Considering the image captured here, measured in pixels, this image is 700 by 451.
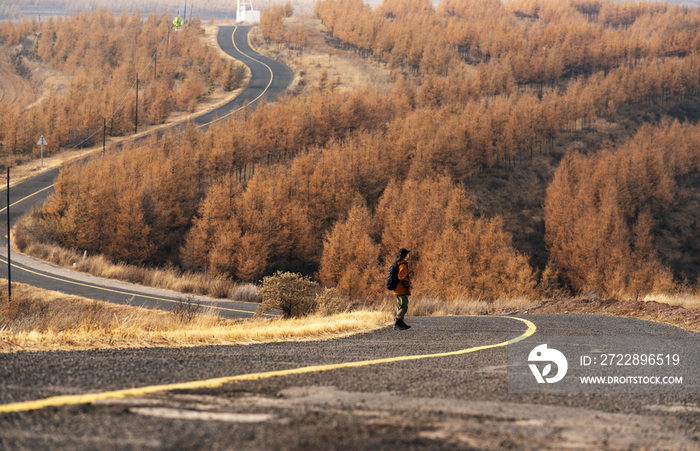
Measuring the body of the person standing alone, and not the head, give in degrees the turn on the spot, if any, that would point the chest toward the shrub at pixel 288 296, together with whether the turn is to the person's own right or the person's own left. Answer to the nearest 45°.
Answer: approximately 135° to the person's own left

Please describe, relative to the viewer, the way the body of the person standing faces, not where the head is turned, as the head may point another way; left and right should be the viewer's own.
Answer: facing to the right of the viewer
